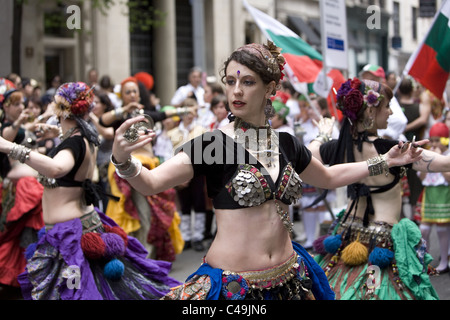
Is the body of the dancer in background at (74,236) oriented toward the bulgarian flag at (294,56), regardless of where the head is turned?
no

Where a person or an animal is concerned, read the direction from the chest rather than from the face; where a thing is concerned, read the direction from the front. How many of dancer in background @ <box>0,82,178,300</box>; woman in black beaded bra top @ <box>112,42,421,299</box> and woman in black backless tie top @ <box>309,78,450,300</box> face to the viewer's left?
1

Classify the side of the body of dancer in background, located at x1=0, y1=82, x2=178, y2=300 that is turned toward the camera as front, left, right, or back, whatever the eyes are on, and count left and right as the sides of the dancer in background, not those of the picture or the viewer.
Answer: left

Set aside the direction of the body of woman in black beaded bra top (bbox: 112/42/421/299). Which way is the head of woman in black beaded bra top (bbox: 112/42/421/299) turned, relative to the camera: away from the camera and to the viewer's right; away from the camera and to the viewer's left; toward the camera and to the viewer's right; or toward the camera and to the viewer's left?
toward the camera and to the viewer's left
